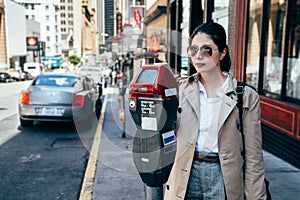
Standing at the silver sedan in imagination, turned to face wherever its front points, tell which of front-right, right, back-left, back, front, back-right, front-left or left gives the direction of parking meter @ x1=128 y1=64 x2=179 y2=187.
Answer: back

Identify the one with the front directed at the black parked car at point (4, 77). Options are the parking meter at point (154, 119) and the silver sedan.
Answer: the silver sedan

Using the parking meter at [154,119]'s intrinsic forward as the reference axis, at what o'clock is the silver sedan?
The silver sedan is roughly at 4 o'clock from the parking meter.

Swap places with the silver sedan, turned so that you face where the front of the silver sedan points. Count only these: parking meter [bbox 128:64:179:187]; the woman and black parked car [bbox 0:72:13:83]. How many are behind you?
2

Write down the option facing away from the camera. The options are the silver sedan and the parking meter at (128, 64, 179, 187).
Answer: the silver sedan

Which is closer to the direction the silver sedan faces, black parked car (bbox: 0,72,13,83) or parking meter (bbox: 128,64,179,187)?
the black parked car

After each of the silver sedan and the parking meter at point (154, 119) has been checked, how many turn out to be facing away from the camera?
1

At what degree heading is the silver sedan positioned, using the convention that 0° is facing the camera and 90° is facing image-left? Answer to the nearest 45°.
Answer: approximately 180°

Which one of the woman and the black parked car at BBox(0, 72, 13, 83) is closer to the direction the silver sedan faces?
the black parked car

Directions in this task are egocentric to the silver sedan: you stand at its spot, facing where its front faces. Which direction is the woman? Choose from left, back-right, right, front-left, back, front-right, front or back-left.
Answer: back
